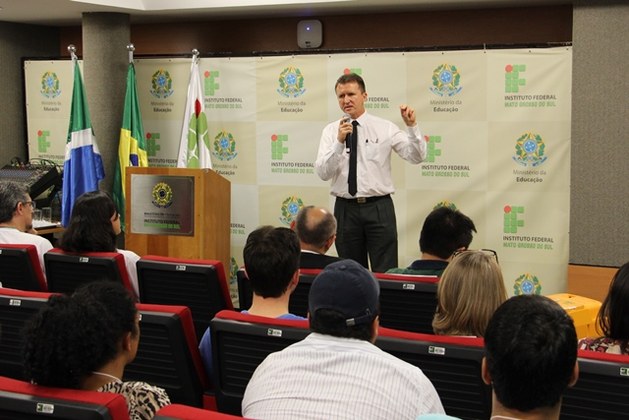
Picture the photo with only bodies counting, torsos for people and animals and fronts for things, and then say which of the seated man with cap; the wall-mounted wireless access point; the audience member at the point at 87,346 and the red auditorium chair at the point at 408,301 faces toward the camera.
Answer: the wall-mounted wireless access point

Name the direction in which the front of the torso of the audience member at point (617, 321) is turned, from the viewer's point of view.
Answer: away from the camera

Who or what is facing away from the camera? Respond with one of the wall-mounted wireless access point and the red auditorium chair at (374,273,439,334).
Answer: the red auditorium chair

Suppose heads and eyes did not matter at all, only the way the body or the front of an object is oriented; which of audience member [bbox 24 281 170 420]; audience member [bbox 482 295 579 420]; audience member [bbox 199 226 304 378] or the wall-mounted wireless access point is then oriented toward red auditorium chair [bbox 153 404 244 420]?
the wall-mounted wireless access point

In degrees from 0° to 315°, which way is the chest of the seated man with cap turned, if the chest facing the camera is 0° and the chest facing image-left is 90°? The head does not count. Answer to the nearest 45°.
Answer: approximately 180°

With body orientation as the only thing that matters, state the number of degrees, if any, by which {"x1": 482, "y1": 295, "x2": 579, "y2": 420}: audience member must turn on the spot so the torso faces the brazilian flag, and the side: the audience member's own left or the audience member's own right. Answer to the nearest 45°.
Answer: approximately 45° to the audience member's own left

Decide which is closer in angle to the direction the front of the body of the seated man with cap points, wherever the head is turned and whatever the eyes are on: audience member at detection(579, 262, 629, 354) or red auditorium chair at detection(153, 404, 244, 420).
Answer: the audience member

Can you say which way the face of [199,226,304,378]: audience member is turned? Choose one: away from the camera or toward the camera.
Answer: away from the camera

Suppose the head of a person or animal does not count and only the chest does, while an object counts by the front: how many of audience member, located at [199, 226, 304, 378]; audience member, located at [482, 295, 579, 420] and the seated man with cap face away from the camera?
3

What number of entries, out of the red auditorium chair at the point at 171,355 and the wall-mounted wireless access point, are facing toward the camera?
1

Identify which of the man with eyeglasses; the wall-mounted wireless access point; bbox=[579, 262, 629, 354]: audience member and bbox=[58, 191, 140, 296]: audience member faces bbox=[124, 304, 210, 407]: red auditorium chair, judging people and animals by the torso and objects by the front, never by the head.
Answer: the wall-mounted wireless access point

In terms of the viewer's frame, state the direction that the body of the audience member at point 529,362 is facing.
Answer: away from the camera

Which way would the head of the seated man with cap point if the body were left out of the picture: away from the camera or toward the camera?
away from the camera

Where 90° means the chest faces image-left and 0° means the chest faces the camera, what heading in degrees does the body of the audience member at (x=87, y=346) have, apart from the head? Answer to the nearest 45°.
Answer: approximately 225°

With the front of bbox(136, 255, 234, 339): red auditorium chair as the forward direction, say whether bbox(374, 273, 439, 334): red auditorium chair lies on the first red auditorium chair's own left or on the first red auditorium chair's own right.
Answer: on the first red auditorium chair's own right

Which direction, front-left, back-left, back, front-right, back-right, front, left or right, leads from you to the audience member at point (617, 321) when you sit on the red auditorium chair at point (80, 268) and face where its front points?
right

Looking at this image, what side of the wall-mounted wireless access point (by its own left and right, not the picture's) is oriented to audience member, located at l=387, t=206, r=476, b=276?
front

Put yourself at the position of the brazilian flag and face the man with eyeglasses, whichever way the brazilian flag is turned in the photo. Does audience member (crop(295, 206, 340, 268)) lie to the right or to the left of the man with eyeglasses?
left
